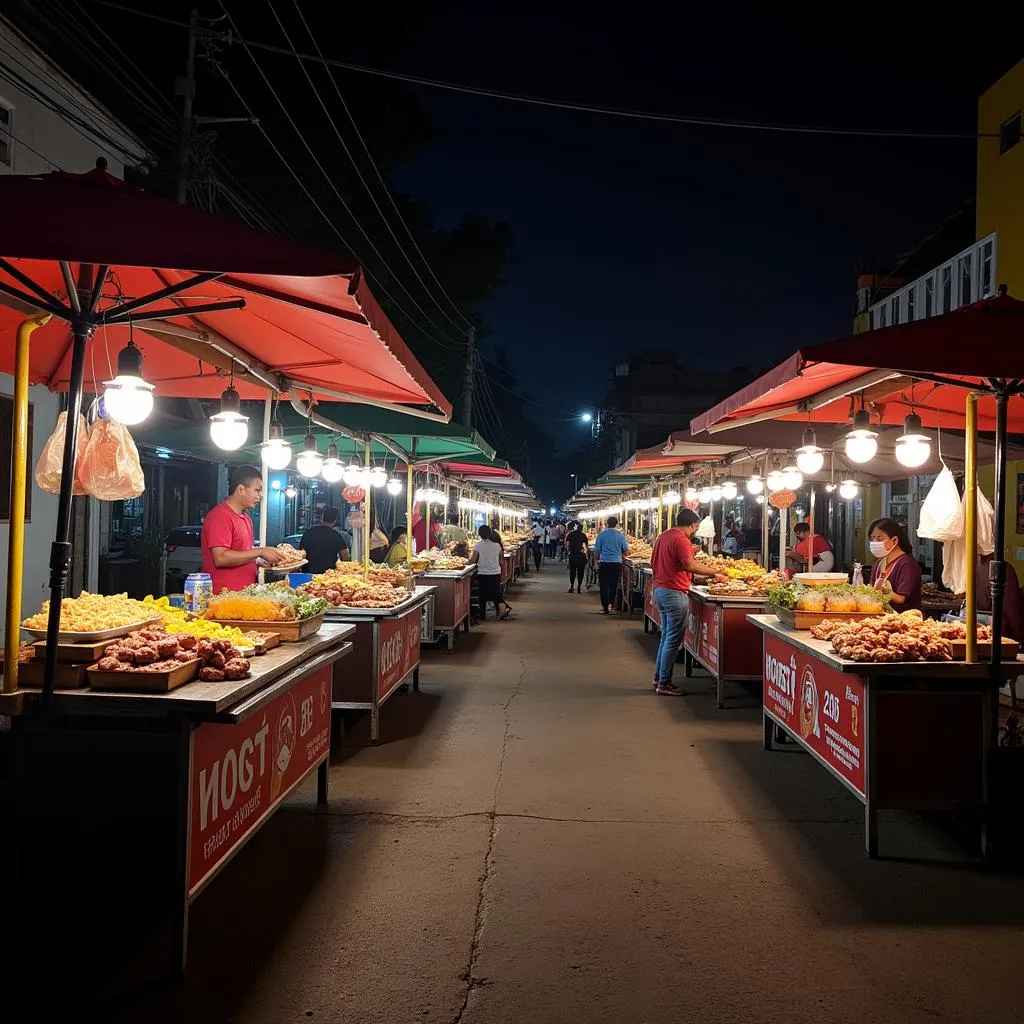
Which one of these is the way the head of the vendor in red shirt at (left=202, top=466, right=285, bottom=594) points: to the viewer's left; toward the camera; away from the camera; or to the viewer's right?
to the viewer's right

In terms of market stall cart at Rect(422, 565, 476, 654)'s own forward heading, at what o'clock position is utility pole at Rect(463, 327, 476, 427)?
The utility pole is roughly at 9 o'clock from the market stall cart.

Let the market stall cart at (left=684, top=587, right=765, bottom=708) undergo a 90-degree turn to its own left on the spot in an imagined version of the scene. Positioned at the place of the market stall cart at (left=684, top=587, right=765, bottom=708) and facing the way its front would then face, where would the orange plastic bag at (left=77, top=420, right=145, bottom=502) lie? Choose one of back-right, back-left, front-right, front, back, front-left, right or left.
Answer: front-right

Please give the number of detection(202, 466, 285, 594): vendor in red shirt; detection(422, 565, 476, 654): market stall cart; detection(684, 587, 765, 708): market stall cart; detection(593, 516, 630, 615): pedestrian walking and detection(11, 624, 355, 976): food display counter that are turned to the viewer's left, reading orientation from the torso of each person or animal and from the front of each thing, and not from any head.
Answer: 1

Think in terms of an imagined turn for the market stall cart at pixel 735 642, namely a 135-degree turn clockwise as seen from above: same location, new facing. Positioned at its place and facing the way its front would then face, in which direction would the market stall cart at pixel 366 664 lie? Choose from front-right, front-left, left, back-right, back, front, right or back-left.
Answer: back

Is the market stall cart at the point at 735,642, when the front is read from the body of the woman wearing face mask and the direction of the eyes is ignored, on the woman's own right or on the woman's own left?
on the woman's own right

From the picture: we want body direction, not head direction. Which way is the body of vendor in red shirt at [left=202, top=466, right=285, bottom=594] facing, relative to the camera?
to the viewer's right

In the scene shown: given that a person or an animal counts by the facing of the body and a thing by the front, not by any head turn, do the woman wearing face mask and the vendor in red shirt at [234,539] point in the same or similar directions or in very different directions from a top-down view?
very different directions

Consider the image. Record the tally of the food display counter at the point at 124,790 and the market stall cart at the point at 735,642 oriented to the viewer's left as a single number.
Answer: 1

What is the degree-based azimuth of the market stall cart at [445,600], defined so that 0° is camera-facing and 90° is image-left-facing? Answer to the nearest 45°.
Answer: approximately 270°

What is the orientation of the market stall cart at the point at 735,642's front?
to the viewer's left

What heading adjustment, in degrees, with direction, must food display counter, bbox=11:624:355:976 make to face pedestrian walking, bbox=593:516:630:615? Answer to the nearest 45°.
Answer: approximately 90° to its left

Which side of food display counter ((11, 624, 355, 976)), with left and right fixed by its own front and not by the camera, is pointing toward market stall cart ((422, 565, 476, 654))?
left

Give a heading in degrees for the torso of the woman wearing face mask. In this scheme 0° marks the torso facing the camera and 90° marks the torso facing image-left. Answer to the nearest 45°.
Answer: approximately 45°

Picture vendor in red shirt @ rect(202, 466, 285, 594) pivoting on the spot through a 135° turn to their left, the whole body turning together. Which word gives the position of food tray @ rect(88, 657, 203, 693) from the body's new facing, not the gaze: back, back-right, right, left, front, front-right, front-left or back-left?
back-left

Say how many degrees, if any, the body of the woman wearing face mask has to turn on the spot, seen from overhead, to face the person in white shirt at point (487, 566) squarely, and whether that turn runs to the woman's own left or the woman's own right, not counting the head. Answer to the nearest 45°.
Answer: approximately 90° to the woman's own right
